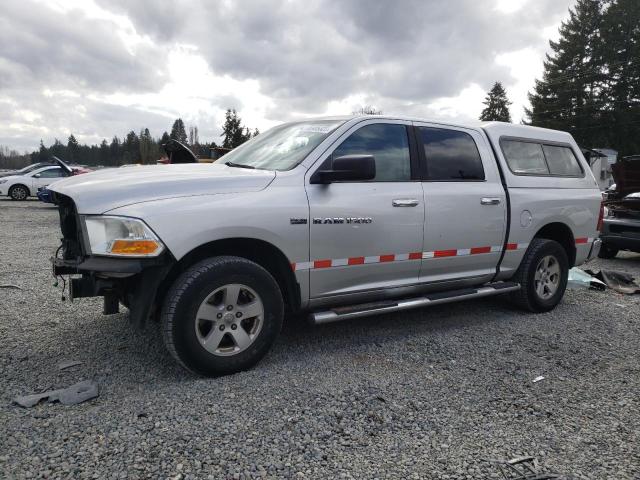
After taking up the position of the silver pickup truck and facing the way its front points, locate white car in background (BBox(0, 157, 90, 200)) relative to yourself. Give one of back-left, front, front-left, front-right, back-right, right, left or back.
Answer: right

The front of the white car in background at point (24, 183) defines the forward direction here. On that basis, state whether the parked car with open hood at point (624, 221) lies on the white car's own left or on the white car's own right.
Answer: on the white car's own left

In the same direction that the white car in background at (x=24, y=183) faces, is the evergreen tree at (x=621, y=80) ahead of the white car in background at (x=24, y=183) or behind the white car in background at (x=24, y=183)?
behind

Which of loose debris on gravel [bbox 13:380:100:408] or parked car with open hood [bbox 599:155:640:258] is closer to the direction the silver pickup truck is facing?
the loose debris on gravel

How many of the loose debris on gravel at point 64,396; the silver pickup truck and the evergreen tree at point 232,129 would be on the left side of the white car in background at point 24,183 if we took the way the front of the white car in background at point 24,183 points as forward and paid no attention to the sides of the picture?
2

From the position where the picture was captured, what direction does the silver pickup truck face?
facing the viewer and to the left of the viewer

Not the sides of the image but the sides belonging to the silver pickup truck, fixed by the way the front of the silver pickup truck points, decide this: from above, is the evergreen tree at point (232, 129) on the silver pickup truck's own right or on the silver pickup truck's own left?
on the silver pickup truck's own right

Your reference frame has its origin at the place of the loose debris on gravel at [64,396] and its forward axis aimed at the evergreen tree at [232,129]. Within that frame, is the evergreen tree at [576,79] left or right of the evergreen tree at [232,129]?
right

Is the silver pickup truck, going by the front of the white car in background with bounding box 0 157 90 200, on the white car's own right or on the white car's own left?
on the white car's own left

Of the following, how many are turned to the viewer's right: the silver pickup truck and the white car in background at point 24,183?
0

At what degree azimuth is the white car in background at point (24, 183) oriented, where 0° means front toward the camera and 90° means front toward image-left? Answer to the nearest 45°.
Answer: approximately 90°

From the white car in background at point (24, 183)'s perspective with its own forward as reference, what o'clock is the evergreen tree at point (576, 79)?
The evergreen tree is roughly at 6 o'clock from the white car in background.

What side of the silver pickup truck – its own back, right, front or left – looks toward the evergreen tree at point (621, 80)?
back

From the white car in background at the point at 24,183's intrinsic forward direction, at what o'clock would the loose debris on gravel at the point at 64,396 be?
The loose debris on gravel is roughly at 9 o'clock from the white car in background.

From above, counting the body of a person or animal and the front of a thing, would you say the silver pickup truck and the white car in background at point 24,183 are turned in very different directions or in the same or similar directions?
same or similar directions

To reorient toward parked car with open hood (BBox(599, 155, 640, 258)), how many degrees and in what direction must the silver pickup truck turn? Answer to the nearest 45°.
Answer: approximately 180°
